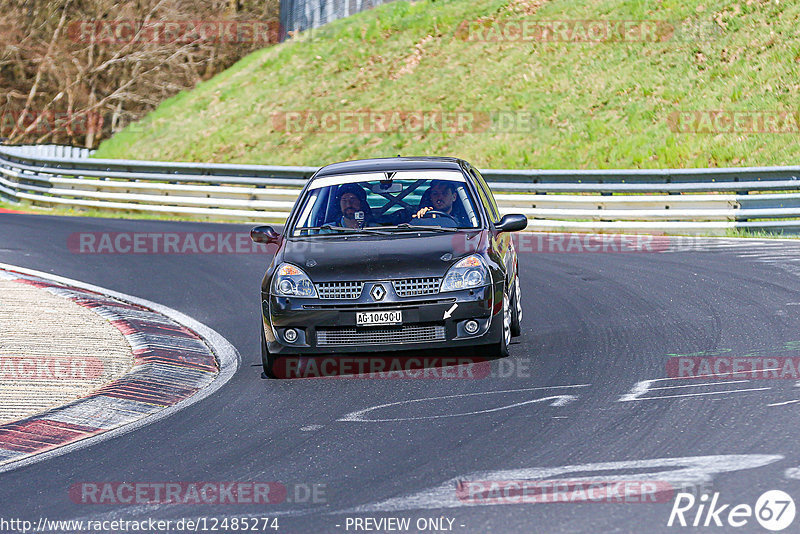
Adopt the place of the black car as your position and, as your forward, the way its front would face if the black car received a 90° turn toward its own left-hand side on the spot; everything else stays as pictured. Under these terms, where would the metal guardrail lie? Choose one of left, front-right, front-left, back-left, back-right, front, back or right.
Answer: left

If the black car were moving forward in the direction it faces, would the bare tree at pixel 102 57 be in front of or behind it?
behind

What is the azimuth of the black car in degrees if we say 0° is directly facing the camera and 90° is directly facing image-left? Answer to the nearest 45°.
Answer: approximately 0°
